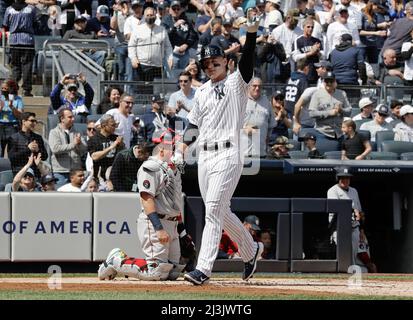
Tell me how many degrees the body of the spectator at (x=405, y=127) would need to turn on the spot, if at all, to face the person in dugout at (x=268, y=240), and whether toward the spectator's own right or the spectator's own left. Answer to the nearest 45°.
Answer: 0° — they already face them

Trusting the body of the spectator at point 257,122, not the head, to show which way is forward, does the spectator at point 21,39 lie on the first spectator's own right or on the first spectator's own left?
on the first spectator's own right

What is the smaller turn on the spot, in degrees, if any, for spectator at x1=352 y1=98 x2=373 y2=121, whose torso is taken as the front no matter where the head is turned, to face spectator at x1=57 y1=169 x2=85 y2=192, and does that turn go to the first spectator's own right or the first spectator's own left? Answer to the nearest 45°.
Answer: approximately 90° to the first spectator's own right

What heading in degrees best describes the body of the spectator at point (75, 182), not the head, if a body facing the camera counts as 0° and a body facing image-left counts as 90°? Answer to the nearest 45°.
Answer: approximately 315°

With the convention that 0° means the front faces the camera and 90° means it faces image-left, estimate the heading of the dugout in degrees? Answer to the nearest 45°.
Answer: approximately 0°

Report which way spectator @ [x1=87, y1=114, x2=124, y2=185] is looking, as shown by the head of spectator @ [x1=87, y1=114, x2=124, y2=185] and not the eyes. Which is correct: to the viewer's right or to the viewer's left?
to the viewer's right

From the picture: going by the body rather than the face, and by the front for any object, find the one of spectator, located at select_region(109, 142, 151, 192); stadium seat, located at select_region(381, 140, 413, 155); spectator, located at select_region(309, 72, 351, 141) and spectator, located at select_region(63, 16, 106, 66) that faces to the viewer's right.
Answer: spectator, located at select_region(109, 142, 151, 192)
